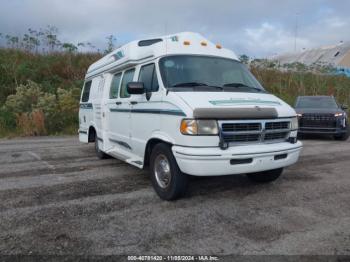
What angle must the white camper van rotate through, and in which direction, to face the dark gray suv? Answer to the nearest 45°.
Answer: approximately 90° to its left

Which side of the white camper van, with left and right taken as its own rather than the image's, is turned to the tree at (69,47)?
back

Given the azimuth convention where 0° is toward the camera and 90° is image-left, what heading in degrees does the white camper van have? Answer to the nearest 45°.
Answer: approximately 315°
